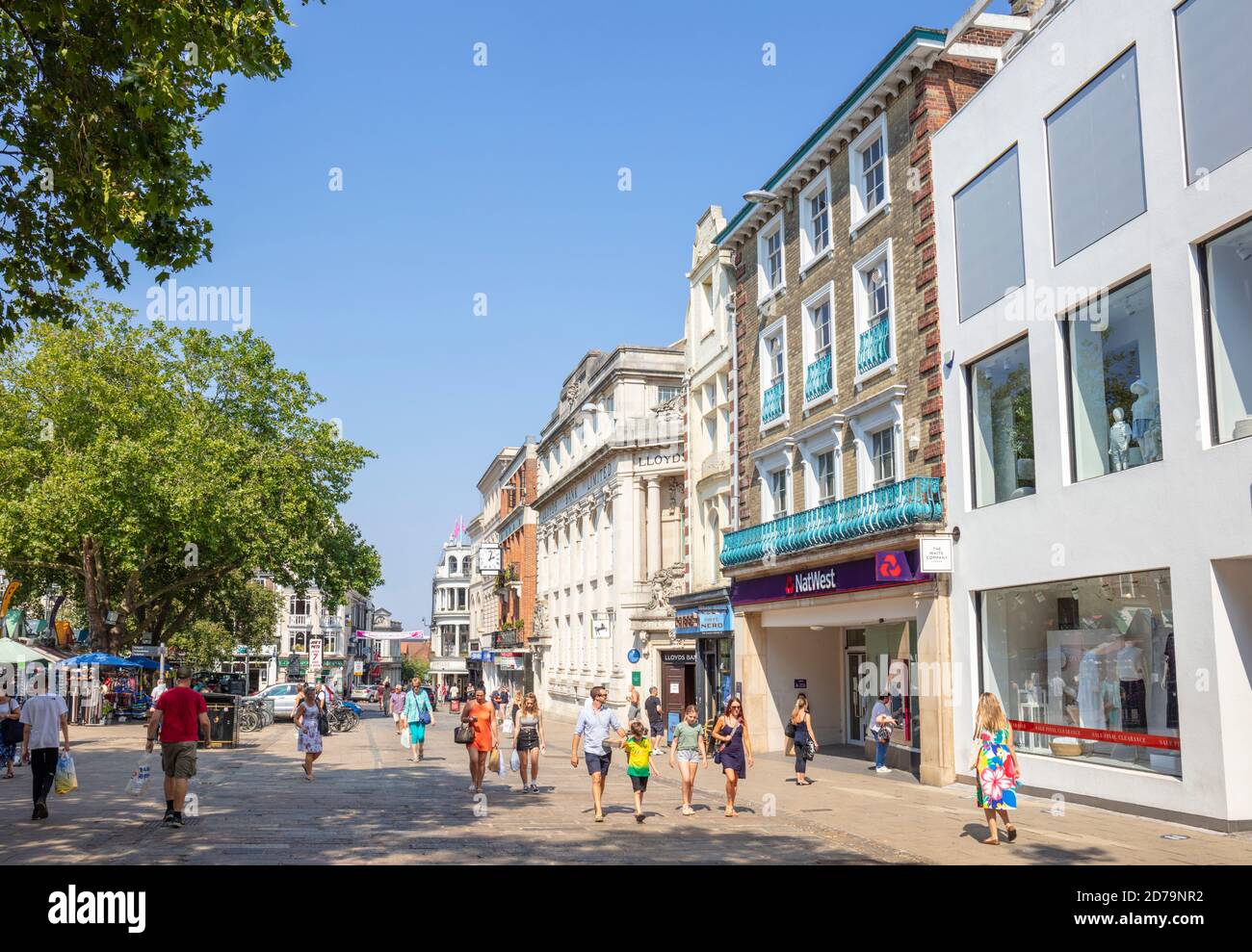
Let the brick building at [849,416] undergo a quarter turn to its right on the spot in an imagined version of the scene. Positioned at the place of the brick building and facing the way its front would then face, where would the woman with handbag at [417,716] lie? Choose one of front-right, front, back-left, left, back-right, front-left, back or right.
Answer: front-left

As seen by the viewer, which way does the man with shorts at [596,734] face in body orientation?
toward the camera

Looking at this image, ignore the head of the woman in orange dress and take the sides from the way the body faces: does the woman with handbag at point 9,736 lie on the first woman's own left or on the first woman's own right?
on the first woman's own right

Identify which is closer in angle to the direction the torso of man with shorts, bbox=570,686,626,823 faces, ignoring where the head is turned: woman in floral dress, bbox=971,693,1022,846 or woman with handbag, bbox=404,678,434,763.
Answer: the woman in floral dress

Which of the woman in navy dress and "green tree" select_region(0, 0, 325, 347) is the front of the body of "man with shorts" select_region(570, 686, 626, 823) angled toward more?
the green tree

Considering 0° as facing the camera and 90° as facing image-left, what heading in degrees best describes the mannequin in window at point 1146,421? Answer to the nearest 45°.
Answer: approximately 45°

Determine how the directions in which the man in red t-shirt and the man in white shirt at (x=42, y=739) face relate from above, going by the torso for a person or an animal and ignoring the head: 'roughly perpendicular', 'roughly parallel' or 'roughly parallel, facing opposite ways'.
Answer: roughly parallel

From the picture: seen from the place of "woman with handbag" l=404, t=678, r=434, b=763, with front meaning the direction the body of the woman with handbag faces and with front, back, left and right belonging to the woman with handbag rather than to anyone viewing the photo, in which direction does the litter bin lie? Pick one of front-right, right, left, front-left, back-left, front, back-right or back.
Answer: back-right

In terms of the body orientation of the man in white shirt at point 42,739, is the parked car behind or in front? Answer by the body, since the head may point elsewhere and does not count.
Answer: in front

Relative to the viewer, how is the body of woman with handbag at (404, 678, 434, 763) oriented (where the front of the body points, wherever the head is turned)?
toward the camera
